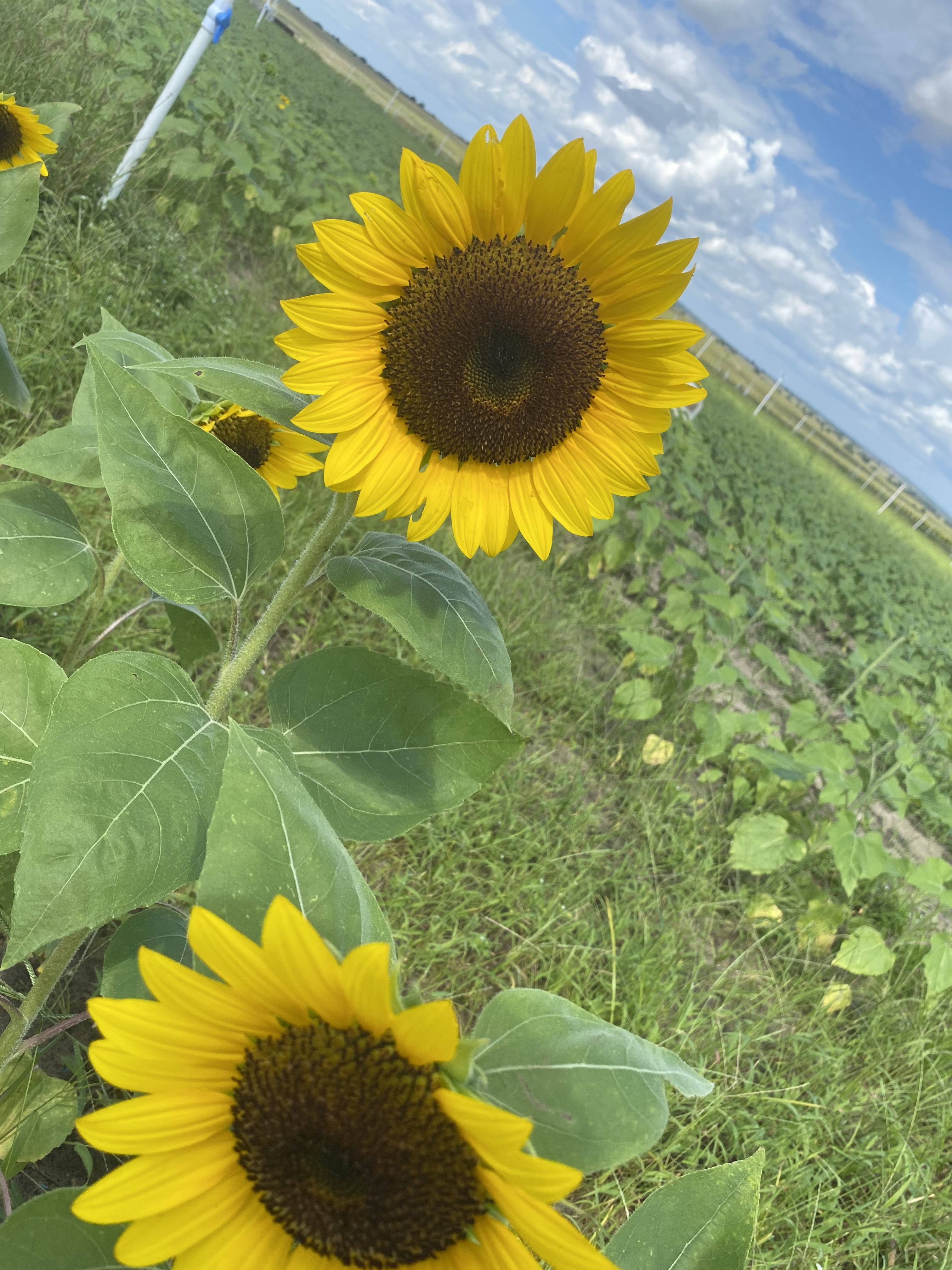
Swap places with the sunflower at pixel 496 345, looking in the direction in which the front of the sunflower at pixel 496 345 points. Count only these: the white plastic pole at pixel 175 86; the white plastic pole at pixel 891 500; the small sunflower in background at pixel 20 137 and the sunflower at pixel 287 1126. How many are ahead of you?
1

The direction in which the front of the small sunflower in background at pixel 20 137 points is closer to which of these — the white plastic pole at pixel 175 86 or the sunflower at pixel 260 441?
the sunflower

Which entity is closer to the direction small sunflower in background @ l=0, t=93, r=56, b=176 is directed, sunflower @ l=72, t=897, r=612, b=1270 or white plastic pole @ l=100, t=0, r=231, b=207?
the sunflower

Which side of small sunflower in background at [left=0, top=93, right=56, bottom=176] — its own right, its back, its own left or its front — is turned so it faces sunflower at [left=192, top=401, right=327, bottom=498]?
front

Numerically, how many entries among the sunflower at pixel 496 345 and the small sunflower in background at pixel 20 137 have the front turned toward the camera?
2

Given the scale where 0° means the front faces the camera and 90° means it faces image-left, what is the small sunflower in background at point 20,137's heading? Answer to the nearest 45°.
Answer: approximately 0°

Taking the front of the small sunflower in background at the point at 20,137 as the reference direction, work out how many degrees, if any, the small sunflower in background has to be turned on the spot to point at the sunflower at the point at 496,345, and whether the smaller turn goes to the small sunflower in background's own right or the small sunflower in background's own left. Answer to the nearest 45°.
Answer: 0° — it already faces it

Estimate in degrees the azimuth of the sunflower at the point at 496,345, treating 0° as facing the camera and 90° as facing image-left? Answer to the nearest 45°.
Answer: approximately 0°
